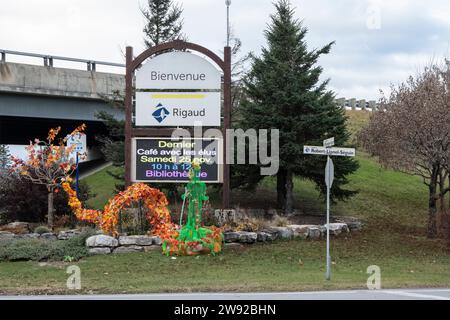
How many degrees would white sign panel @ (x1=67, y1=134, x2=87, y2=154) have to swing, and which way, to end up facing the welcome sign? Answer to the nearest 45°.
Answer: approximately 45° to its left

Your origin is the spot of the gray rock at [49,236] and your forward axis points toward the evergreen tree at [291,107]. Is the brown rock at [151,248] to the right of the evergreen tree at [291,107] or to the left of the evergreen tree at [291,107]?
right

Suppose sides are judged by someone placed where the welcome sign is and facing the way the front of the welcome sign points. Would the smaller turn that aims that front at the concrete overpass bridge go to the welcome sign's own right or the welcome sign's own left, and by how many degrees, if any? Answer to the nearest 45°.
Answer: approximately 135° to the welcome sign's own right

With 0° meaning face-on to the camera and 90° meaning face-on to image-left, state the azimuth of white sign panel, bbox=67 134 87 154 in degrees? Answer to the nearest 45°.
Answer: approximately 0°

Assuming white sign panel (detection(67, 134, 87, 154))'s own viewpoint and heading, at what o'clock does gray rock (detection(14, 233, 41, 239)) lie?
The gray rock is roughly at 1 o'clock from the white sign panel.

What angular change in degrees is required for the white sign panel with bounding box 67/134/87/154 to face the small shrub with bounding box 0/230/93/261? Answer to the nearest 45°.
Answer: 0° — it already faces it

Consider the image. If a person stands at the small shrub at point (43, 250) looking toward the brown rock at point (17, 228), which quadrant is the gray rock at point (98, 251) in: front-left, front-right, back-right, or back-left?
back-right

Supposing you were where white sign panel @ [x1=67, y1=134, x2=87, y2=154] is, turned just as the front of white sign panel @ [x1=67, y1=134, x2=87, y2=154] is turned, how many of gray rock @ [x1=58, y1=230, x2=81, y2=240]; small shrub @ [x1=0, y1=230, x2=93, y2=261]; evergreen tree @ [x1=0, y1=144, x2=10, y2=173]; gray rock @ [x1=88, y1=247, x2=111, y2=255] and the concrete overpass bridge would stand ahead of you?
3

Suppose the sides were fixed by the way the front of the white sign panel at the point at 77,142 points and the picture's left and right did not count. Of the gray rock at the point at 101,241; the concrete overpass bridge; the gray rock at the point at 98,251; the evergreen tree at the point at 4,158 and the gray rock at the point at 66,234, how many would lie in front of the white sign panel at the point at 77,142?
3

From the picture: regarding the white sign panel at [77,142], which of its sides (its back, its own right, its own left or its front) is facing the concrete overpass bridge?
back

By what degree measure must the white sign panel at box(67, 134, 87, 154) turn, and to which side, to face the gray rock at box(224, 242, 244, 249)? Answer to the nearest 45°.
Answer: approximately 45° to its left

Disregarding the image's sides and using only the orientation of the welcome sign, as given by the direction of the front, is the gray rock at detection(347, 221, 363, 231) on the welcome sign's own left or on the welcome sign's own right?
on the welcome sign's own left
